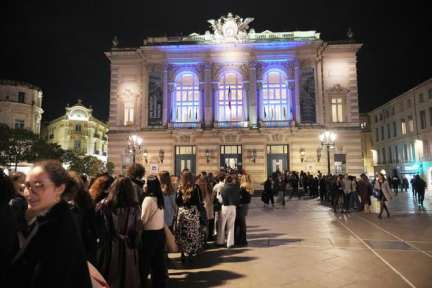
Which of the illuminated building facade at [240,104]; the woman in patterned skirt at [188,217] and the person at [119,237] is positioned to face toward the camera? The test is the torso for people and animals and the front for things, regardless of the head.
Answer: the illuminated building facade

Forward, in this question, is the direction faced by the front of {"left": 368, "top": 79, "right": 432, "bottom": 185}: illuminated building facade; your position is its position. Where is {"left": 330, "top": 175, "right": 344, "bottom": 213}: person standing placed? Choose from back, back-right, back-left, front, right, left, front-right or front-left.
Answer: front-left

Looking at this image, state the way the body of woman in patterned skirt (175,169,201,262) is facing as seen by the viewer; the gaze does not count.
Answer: away from the camera

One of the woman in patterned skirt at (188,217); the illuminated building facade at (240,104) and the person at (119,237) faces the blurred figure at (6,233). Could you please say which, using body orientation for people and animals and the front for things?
the illuminated building facade

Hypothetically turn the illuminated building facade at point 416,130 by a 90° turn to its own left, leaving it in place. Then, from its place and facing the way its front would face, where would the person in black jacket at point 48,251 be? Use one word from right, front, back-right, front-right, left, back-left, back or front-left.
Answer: front-right

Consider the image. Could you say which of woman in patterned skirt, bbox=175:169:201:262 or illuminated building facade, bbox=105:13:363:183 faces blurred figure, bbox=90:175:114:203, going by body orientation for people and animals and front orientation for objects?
the illuminated building facade

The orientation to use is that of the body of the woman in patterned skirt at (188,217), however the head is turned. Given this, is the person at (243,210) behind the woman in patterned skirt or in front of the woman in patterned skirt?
in front

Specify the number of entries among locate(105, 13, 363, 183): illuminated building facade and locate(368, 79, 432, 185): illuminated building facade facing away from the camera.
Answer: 0

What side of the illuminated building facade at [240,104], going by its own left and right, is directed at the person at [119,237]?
front

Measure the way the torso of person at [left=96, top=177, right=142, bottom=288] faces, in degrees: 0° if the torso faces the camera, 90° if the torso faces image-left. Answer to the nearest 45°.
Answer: approximately 180°

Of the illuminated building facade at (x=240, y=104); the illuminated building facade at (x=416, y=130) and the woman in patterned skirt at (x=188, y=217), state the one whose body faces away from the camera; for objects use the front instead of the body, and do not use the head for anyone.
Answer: the woman in patterned skirt

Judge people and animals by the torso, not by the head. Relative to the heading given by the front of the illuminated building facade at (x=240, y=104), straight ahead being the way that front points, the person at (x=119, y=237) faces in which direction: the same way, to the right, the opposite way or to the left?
the opposite way

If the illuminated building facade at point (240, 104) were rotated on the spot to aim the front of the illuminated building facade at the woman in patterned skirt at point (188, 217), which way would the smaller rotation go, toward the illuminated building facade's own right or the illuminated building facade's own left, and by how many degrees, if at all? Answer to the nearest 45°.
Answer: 0° — it already faces them

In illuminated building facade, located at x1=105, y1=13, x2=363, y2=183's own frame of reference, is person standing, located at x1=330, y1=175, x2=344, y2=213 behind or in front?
in front
